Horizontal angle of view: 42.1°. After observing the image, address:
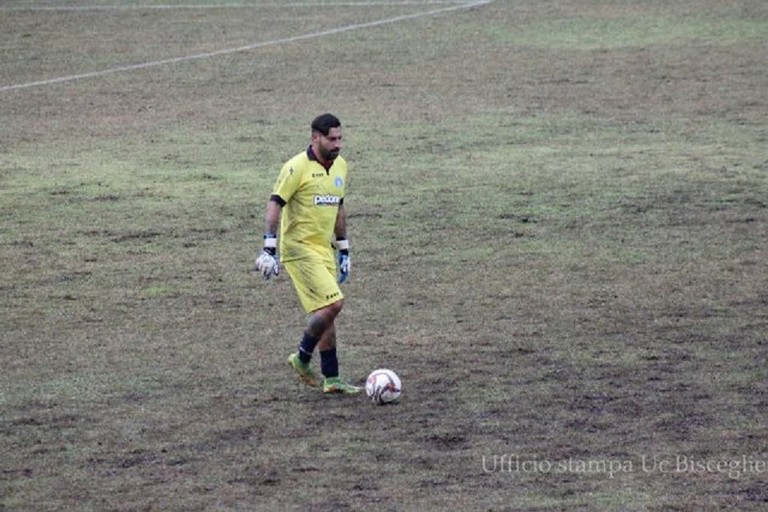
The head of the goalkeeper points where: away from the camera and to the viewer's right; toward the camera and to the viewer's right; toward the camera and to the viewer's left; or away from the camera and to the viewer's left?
toward the camera and to the viewer's right

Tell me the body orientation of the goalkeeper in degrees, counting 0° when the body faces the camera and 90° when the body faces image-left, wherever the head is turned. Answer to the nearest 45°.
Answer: approximately 315°
